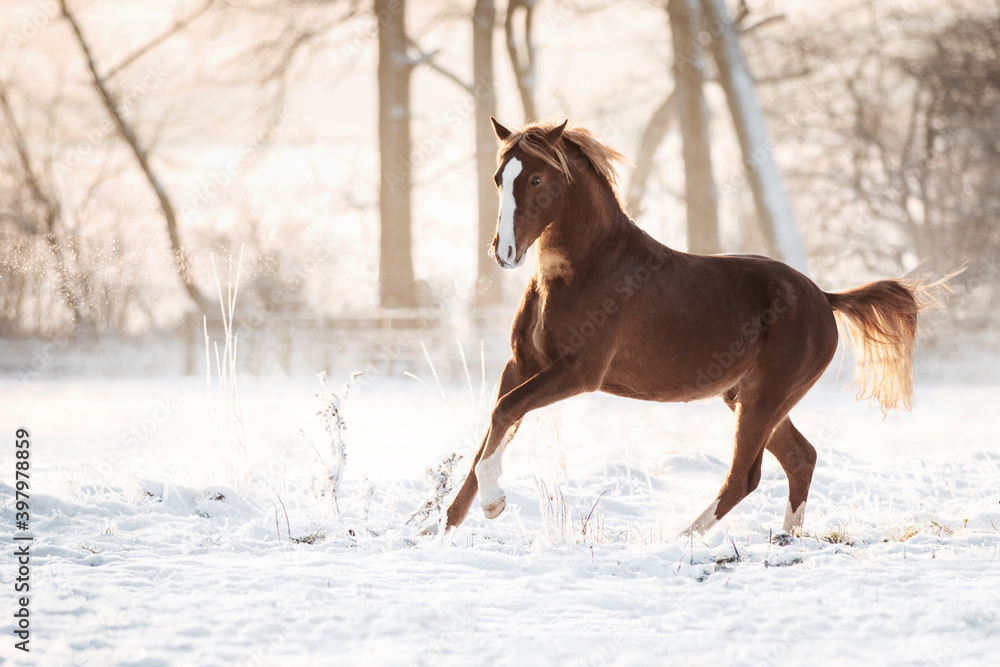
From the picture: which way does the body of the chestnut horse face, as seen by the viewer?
to the viewer's left

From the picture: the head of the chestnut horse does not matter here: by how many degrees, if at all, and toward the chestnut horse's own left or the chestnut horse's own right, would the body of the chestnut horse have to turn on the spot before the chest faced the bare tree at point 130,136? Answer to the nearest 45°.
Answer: approximately 45° to the chestnut horse's own right
